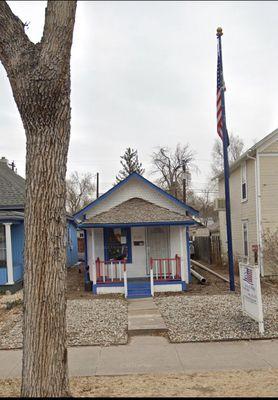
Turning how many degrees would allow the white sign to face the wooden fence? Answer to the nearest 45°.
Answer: approximately 135° to its right

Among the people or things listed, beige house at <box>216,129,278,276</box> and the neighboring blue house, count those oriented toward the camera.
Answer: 2

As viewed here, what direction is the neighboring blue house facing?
toward the camera

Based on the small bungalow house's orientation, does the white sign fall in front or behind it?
in front

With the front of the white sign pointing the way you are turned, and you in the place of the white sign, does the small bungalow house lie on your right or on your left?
on your right

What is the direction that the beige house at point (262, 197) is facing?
toward the camera

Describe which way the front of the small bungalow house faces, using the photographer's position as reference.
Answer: facing the viewer

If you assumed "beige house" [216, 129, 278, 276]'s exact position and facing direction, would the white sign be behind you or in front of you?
in front

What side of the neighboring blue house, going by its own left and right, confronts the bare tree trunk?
front
